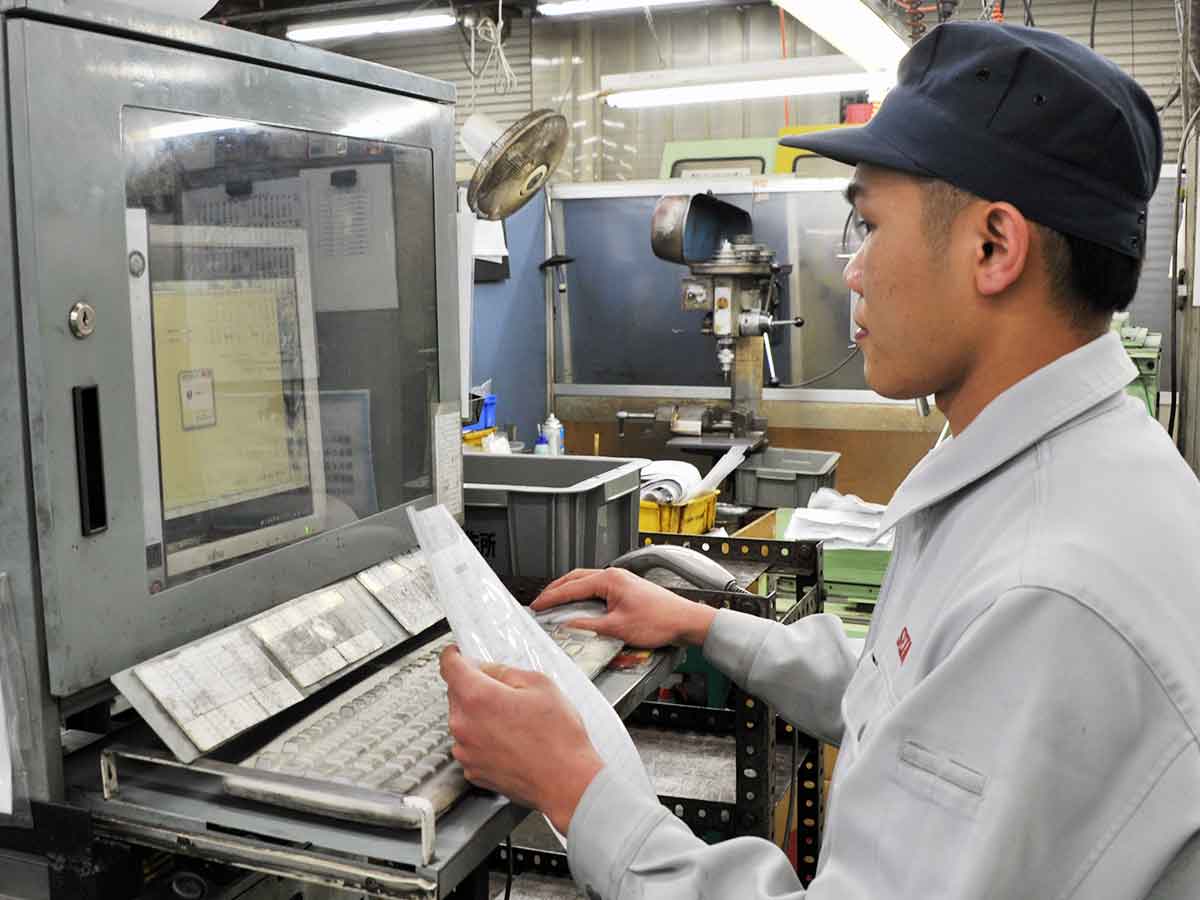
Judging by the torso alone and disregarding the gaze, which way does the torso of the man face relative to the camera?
to the viewer's left

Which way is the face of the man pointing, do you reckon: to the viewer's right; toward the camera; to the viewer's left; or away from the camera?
to the viewer's left

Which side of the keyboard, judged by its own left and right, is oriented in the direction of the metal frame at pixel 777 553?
left

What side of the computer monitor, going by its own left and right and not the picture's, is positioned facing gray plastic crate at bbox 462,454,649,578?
left

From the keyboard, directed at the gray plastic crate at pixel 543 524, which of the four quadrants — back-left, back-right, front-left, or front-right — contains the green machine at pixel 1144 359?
front-right

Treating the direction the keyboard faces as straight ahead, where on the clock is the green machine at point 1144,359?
The green machine is roughly at 9 o'clock from the keyboard.

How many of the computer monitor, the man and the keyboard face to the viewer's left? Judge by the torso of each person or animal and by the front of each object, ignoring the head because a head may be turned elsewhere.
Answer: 1

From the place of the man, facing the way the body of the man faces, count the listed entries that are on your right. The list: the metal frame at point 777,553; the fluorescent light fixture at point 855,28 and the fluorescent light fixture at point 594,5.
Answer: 3

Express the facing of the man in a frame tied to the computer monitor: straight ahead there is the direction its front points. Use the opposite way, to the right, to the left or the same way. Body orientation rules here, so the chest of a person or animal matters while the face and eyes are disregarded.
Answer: the opposite way

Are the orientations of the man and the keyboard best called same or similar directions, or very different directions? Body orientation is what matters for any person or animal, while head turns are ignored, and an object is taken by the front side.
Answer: very different directions

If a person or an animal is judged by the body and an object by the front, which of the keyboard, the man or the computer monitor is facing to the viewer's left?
the man

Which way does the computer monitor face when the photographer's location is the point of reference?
facing the viewer and to the right of the viewer

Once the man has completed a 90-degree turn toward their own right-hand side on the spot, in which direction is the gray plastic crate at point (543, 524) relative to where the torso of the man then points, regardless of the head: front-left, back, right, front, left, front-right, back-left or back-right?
front-left
